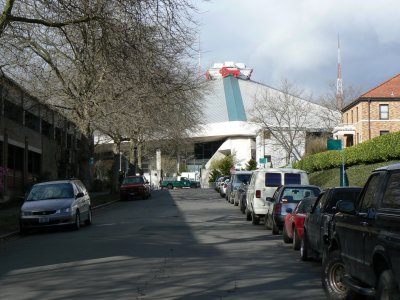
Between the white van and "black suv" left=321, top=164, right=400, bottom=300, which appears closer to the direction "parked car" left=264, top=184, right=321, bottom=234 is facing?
the white van

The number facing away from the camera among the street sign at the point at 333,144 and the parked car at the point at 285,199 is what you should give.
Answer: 1

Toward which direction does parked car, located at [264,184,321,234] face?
away from the camera

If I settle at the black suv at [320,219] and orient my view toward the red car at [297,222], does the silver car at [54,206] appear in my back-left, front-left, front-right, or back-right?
front-left

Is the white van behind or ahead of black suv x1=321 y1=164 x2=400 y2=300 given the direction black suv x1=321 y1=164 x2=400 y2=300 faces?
ahead

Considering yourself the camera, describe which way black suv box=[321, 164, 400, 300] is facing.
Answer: facing away from the viewer and to the left of the viewer

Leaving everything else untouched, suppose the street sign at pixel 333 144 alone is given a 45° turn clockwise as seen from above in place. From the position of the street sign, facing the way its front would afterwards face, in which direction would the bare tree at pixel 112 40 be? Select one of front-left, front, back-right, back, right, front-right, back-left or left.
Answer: front

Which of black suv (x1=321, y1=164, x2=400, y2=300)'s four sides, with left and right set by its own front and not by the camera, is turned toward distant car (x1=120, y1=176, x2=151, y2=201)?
front

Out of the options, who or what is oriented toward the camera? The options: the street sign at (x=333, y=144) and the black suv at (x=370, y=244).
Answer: the street sign

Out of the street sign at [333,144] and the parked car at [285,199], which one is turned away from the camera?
the parked car

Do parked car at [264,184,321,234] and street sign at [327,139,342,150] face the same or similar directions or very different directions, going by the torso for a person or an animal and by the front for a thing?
very different directions

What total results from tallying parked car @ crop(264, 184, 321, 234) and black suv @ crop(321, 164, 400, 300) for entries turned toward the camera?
0

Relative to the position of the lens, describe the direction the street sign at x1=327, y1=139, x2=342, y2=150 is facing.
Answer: facing the viewer

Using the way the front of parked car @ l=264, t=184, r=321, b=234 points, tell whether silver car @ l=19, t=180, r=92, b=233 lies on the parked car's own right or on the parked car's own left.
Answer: on the parked car's own left

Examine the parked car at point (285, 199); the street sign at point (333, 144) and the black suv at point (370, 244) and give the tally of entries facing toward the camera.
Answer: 1

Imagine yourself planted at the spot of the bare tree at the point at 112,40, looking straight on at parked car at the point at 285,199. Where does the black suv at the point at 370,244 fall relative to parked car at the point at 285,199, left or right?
right

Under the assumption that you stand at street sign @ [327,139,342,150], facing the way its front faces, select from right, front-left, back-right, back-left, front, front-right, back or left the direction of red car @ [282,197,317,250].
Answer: front

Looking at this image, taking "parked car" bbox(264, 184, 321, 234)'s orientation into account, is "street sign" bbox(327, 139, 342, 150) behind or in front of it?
in front

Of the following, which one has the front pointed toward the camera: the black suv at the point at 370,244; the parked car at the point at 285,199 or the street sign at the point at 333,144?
the street sign

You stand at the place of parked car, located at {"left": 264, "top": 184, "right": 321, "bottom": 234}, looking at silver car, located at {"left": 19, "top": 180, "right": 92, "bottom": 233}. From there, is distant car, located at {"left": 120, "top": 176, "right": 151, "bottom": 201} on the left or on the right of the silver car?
right

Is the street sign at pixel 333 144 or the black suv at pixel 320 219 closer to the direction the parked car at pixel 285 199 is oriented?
the street sign
